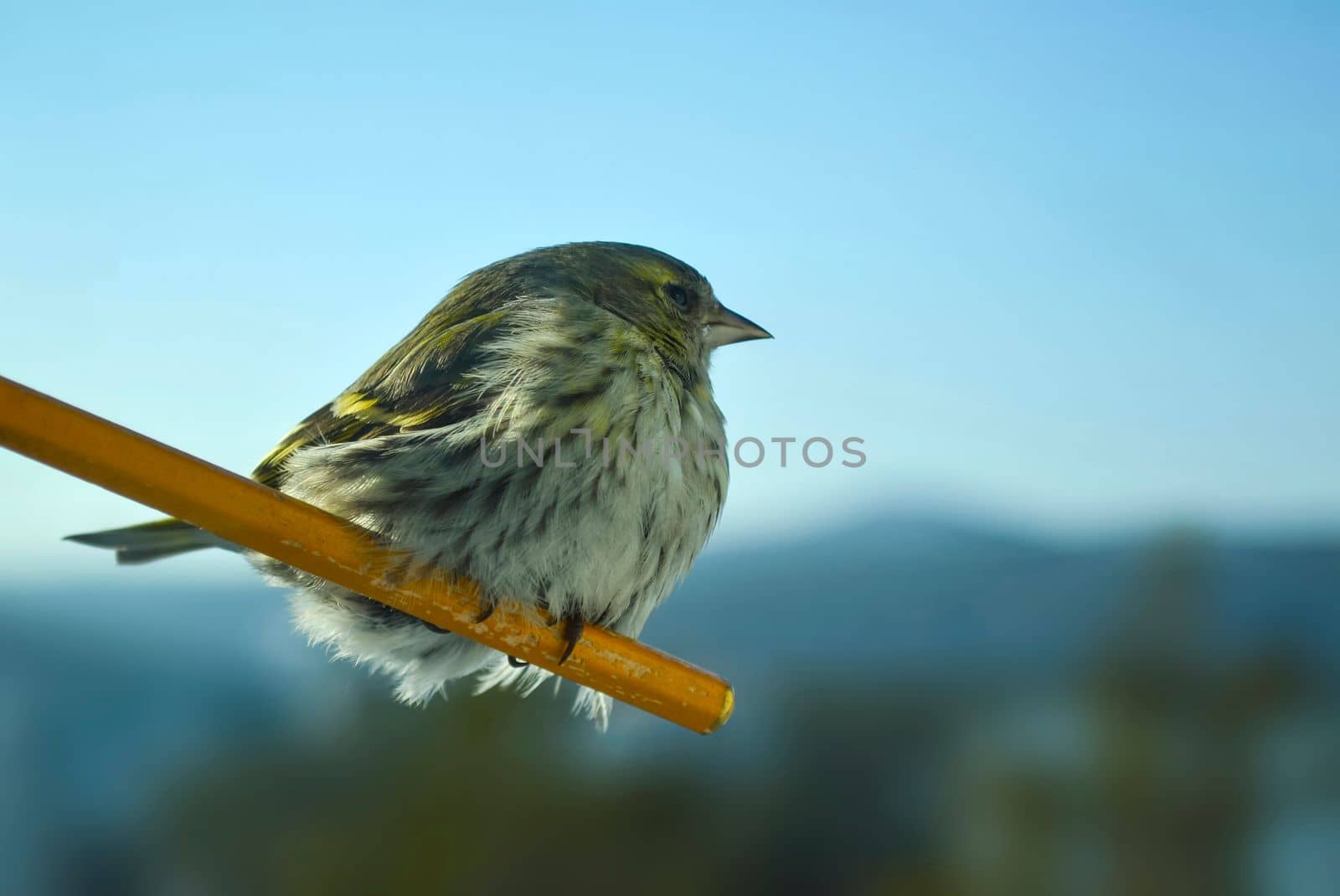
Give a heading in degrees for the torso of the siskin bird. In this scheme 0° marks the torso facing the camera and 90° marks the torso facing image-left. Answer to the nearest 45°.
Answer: approximately 270°
